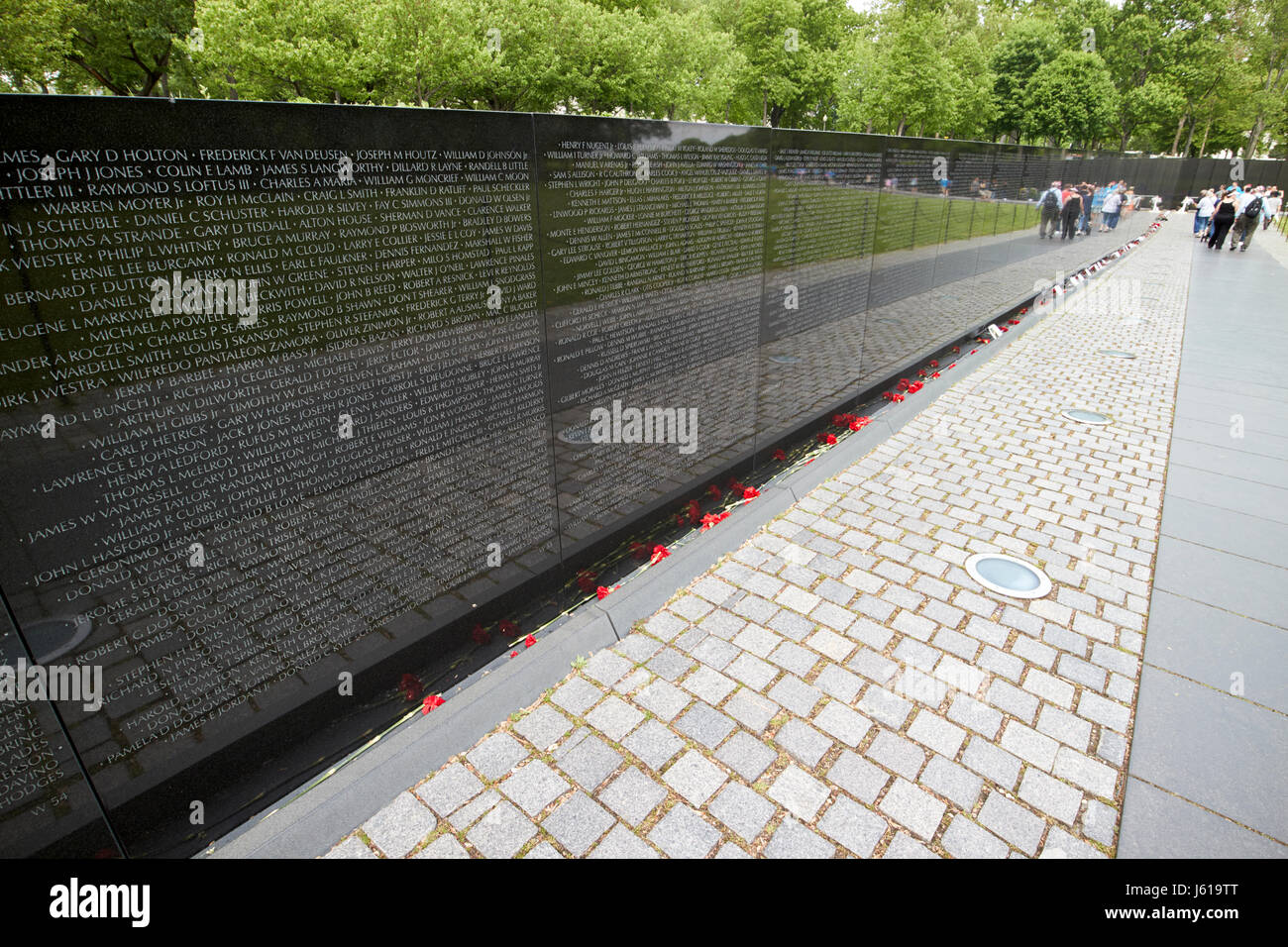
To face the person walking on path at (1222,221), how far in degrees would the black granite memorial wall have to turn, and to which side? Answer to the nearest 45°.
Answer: approximately 90° to its left

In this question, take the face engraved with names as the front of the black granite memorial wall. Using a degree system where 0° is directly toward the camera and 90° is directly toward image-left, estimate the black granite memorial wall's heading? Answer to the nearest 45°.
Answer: approximately 315°

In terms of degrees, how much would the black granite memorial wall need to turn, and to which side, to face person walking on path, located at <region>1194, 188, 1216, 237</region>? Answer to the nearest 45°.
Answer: approximately 90° to its left

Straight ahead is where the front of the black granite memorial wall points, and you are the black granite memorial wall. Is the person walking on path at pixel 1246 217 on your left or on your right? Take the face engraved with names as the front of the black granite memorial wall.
on your left

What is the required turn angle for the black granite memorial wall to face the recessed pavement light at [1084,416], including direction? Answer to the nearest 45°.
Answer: approximately 90° to its left

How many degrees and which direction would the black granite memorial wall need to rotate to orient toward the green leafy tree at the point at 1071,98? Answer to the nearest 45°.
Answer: approximately 90° to its left

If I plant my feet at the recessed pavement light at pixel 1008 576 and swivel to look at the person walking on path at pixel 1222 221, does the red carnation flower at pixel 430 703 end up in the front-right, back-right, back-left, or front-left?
back-left
